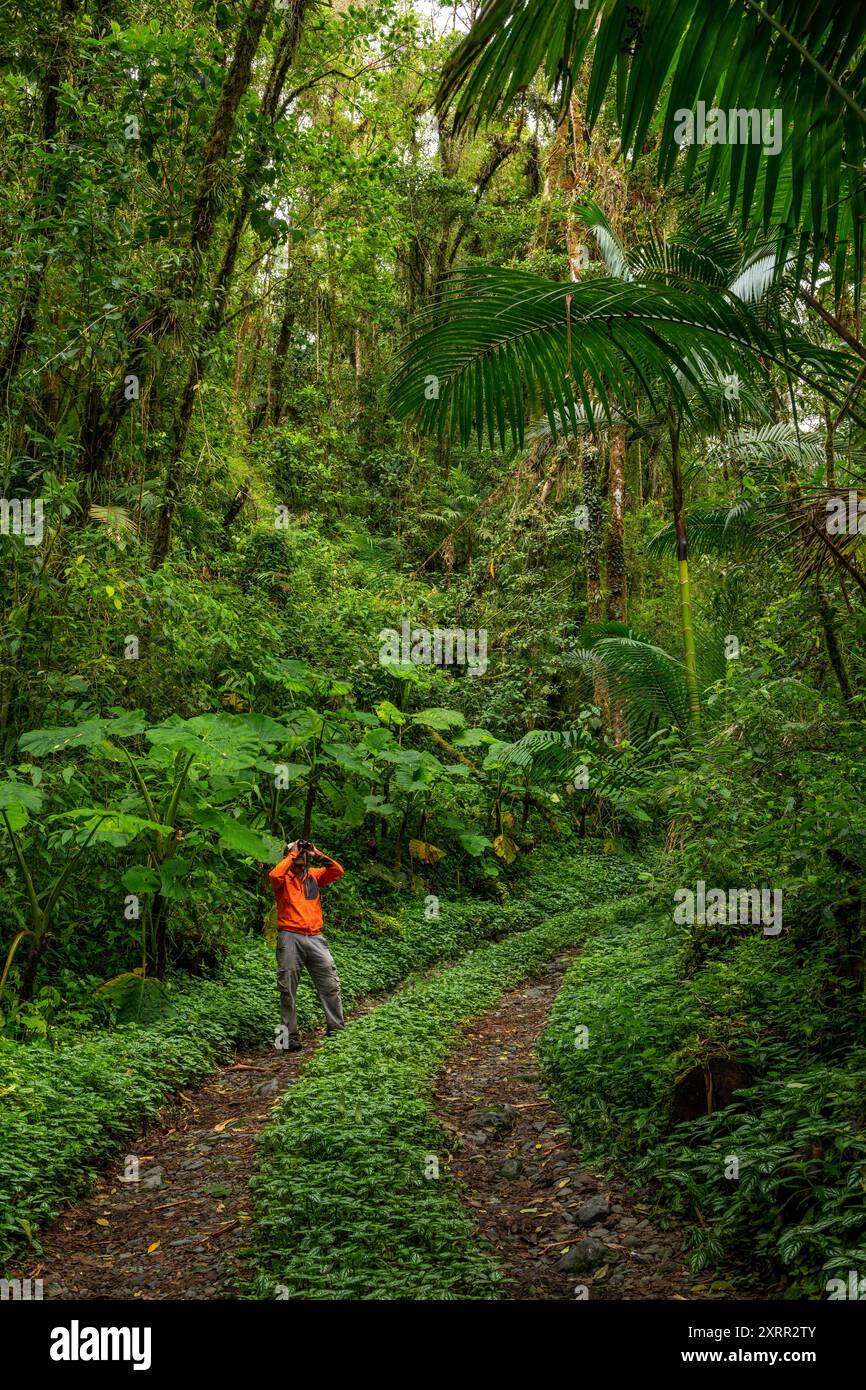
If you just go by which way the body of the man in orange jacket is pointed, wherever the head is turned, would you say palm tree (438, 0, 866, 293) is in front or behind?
in front

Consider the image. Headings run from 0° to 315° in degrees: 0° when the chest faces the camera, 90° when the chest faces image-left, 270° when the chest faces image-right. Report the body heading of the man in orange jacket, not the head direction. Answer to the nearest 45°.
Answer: approximately 0°
